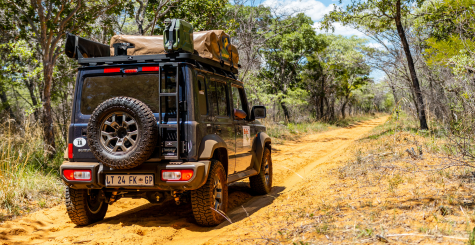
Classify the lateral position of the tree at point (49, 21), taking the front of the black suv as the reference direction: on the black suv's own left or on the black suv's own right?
on the black suv's own left

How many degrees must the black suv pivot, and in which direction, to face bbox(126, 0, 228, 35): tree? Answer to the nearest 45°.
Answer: approximately 45° to its left

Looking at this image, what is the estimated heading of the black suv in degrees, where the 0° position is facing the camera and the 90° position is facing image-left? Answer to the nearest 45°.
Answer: approximately 225°

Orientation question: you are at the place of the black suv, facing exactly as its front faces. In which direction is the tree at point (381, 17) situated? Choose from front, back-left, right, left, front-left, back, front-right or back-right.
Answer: front

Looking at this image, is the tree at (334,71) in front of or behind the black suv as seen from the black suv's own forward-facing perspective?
in front
